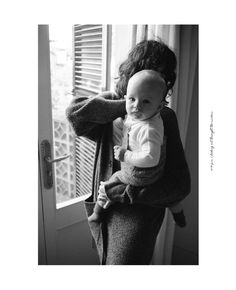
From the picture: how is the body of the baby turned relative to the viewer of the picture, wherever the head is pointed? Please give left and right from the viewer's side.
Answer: facing the viewer and to the left of the viewer
